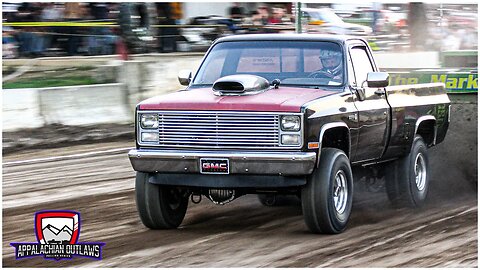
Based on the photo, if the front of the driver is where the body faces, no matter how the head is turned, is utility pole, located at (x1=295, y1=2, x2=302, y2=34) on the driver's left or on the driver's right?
on the driver's right

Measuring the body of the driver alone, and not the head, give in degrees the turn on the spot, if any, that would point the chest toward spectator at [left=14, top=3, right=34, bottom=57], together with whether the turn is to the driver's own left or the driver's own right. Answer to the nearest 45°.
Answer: approximately 90° to the driver's own right

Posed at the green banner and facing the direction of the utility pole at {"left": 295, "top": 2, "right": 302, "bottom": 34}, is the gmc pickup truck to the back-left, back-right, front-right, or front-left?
back-left

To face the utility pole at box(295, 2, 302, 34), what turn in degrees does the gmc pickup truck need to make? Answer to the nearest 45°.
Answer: approximately 135° to its right

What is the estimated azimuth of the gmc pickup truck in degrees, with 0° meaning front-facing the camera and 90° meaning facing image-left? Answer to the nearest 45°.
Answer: approximately 45°

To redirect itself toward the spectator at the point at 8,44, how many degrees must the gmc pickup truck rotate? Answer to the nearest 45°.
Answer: approximately 90° to its right

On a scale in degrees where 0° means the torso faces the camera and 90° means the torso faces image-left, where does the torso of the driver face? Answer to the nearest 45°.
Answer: approximately 45°

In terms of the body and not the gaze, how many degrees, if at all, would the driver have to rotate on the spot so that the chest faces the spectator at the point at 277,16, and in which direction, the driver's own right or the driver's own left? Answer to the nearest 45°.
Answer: approximately 135° to the driver's own right

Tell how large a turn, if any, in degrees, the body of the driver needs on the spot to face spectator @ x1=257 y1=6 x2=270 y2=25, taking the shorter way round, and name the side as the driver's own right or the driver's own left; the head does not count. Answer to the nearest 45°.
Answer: approximately 135° to the driver's own right
